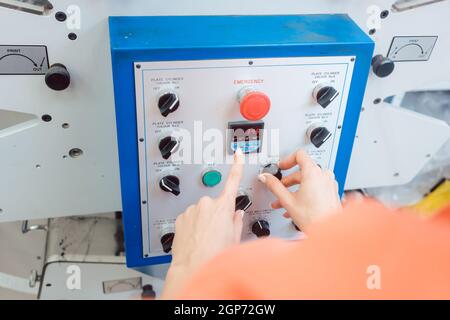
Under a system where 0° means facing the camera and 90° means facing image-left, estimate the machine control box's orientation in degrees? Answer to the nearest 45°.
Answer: approximately 0°
